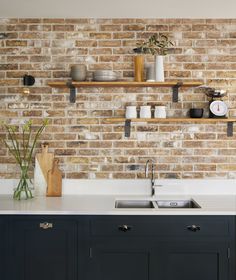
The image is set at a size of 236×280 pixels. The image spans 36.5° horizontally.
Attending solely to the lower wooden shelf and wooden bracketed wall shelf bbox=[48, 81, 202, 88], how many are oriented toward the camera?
2

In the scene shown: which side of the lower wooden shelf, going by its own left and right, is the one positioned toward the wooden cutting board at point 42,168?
right

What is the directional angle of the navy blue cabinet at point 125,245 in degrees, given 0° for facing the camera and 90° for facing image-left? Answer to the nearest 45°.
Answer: approximately 0°

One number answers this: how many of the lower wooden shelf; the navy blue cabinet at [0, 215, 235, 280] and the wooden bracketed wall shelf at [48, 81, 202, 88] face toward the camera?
3

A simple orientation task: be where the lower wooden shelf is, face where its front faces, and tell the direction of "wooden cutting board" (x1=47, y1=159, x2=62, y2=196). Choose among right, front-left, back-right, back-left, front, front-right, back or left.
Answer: right

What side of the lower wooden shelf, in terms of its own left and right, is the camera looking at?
front

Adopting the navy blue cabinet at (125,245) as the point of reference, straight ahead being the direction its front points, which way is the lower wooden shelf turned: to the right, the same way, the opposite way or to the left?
the same way

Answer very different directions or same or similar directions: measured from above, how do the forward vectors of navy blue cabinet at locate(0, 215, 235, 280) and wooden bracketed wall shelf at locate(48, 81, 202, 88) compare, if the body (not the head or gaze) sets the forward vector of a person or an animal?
same or similar directions

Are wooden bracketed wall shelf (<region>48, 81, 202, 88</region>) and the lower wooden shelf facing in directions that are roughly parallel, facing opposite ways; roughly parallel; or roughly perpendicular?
roughly parallel
